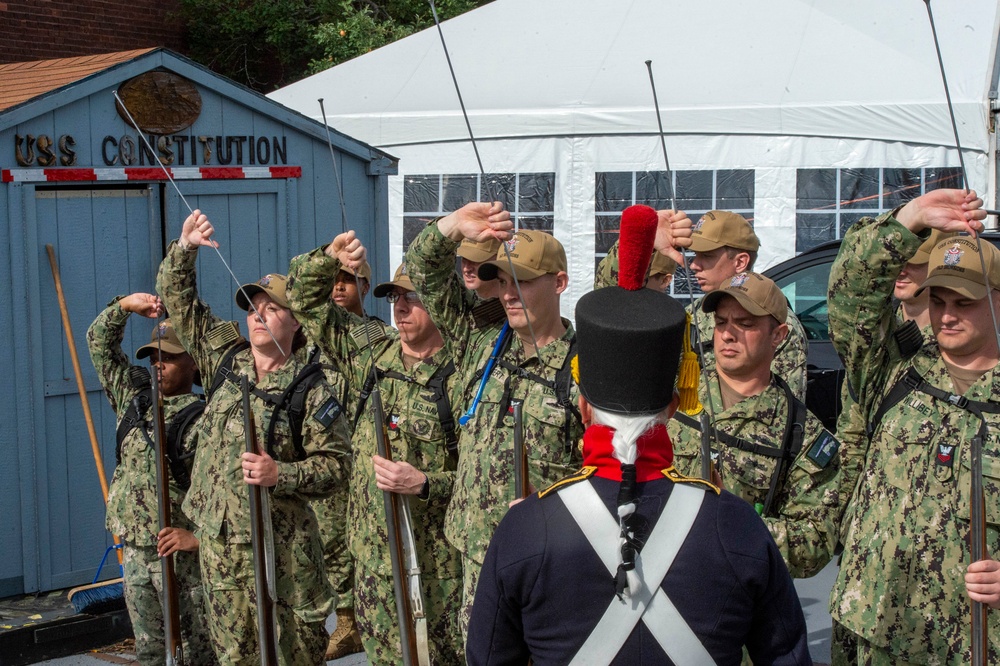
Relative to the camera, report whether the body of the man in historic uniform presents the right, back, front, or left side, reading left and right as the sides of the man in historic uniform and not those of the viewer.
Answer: back

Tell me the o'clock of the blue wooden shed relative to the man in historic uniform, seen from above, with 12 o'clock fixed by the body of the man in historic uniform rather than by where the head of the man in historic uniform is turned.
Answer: The blue wooden shed is roughly at 11 o'clock from the man in historic uniform.

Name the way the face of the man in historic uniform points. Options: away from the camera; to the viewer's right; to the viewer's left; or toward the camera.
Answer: away from the camera

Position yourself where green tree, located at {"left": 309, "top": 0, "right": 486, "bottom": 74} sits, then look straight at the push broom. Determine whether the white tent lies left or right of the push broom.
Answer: left
